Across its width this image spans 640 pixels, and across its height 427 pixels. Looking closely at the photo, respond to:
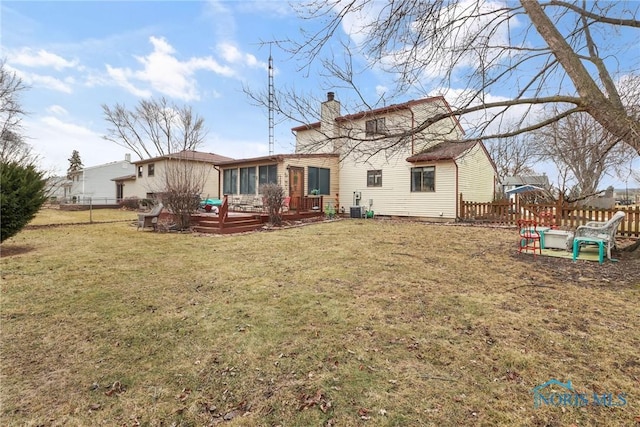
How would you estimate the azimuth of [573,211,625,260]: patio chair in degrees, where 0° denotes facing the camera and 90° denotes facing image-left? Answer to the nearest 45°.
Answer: approximately 90°

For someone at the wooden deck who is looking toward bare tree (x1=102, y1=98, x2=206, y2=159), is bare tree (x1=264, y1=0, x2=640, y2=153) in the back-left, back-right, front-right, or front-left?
back-right

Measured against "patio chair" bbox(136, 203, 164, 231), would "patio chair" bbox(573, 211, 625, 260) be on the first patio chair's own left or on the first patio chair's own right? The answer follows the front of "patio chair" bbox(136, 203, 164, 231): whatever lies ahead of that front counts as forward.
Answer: on the first patio chair's own left

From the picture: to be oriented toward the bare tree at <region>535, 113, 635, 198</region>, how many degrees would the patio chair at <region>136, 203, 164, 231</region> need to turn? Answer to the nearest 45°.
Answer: approximately 135° to its left

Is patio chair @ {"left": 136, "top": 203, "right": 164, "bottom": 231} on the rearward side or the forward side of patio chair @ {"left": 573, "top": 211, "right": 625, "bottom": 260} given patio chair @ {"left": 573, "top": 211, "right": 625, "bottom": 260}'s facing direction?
on the forward side

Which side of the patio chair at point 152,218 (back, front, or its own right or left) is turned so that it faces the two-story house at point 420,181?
back

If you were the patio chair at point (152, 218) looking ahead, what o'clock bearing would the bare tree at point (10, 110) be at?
The bare tree is roughly at 2 o'clock from the patio chair.
